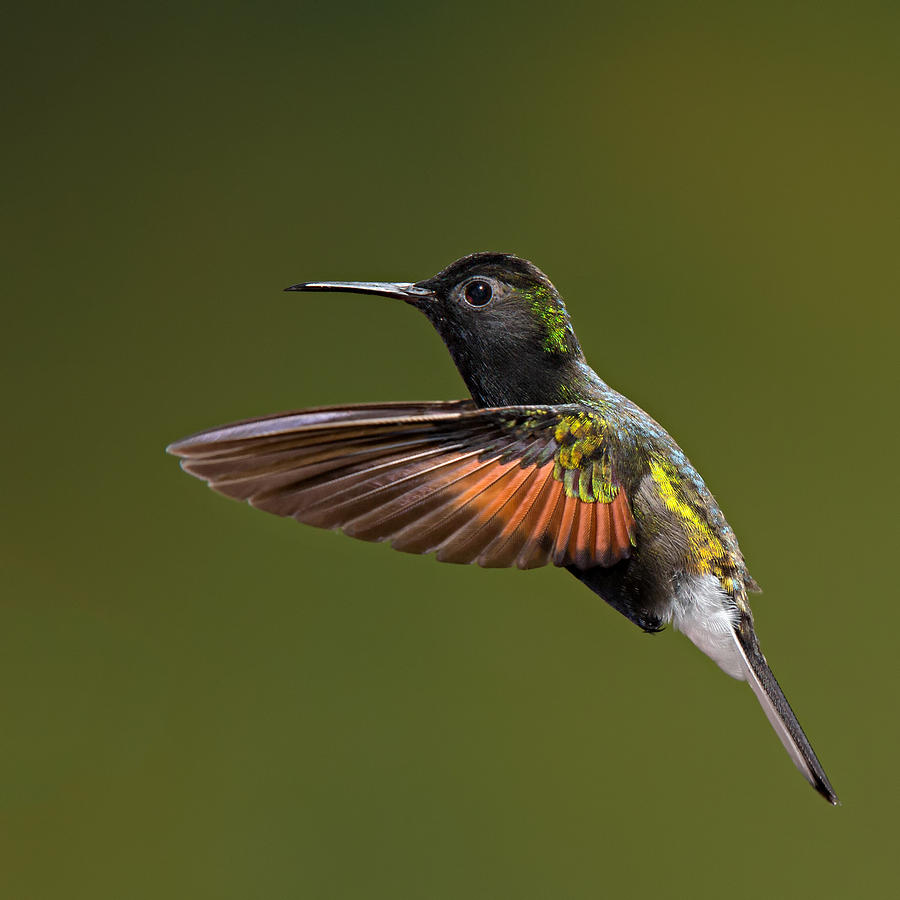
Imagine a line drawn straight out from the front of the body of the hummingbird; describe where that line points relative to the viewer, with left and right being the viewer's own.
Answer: facing to the left of the viewer
